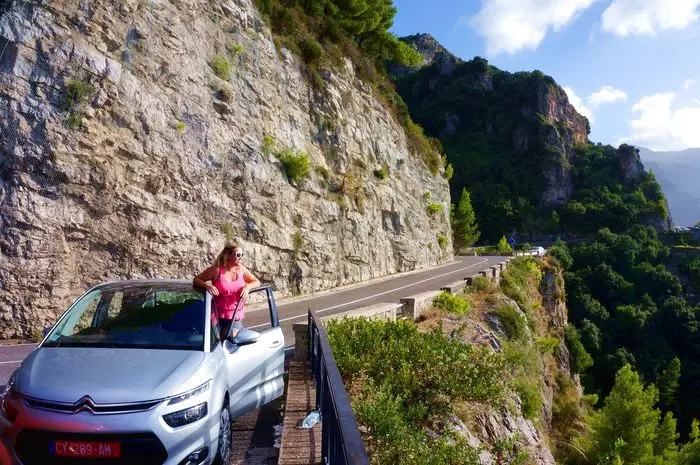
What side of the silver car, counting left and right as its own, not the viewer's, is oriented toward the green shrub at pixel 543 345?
back

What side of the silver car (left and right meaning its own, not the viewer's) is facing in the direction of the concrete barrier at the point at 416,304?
back

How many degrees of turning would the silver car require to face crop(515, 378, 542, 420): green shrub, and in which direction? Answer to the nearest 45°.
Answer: approximately 180°

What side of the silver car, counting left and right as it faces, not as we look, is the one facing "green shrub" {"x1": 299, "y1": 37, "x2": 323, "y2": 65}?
back

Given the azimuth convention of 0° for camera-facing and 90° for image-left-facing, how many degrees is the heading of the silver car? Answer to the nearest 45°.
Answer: approximately 45°

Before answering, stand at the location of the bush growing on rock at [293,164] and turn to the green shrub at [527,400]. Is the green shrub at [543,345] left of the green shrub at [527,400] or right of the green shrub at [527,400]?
left

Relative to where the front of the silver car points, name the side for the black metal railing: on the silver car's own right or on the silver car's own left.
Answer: on the silver car's own left

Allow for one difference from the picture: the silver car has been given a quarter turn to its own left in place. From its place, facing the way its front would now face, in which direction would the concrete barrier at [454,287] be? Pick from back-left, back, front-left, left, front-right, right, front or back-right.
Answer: left

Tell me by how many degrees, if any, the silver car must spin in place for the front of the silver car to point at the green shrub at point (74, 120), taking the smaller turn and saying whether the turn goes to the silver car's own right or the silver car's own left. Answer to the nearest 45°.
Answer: approximately 135° to the silver car's own right

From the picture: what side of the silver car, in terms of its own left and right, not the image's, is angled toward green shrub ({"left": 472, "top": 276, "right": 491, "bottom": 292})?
back

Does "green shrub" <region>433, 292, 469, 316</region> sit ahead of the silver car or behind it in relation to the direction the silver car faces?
behind

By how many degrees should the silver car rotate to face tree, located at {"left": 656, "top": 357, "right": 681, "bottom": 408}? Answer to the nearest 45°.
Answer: approximately 180°

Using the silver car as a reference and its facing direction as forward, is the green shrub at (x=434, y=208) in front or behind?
behind
